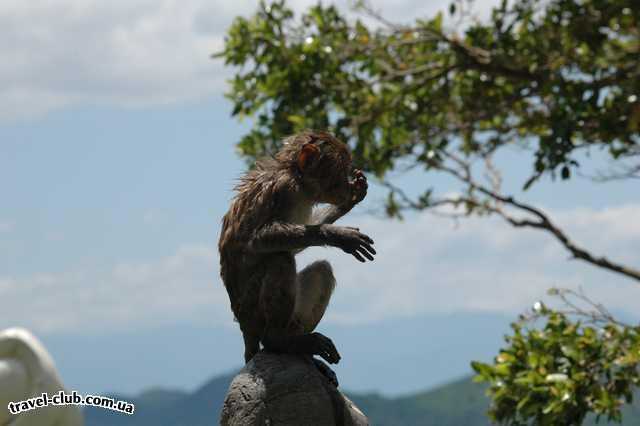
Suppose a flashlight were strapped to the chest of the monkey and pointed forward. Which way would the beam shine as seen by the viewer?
to the viewer's right

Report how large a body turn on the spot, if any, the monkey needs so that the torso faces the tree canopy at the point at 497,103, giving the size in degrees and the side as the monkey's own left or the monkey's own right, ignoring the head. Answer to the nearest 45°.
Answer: approximately 45° to the monkey's own left
